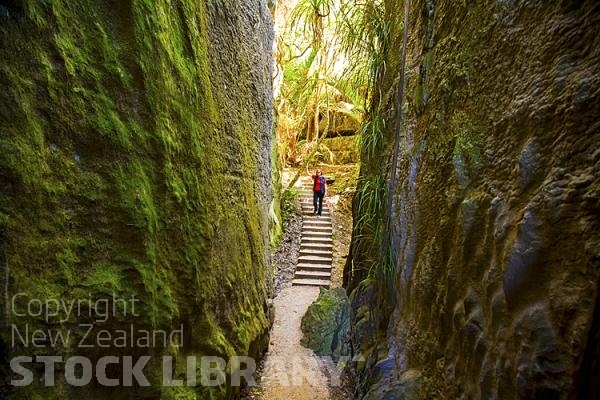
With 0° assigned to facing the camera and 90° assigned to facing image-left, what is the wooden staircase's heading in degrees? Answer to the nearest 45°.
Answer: approximately 0°

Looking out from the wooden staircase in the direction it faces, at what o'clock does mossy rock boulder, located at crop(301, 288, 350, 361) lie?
The mossy rock boulder is roughly at 12 o'clock from the wooden staircase.
